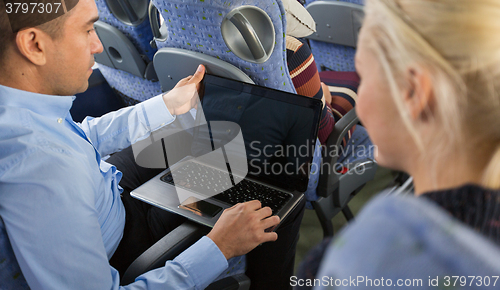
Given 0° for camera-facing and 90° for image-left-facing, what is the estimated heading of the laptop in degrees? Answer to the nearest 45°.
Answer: approximately 45°

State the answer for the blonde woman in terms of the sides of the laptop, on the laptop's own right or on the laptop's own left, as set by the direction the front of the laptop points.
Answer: on the laptop's own left

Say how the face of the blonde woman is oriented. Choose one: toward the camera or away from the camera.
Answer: away from the camera

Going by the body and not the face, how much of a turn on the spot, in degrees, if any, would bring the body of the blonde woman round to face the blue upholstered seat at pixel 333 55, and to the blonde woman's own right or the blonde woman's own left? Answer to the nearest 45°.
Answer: approximately 45° to the blonde woman's own right

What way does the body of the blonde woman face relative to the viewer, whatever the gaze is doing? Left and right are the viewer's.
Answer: facing away from the viewer and to the left of the viewer

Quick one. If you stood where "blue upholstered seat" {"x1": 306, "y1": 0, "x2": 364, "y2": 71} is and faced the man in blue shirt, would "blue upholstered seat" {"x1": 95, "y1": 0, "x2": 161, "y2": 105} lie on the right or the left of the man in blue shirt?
right
